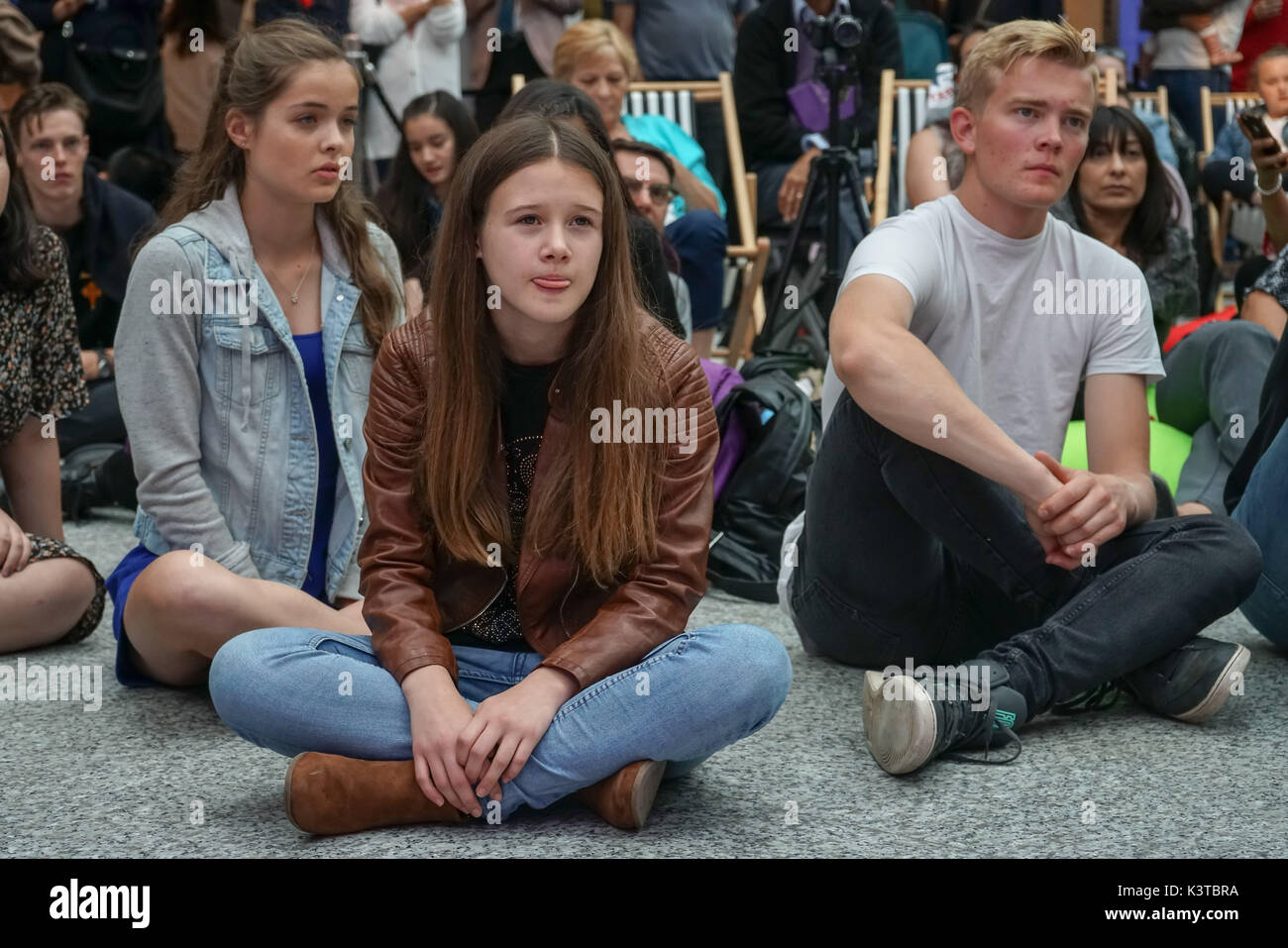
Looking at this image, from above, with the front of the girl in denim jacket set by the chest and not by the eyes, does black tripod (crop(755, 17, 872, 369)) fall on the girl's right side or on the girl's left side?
on the girl's left side

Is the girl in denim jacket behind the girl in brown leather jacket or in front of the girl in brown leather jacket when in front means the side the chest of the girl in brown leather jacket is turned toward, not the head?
behind

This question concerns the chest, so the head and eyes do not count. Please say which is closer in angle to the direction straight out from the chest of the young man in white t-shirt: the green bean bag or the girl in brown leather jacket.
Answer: the girl in brown leather jacket

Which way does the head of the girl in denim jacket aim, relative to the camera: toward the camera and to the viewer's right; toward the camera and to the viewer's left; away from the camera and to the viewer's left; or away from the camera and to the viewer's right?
toward the camera and to the viewer's right

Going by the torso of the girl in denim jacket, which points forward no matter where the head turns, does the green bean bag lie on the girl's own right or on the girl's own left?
on the girl's own left

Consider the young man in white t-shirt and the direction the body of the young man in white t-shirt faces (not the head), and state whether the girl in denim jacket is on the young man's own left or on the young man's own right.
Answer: on the young man's own right

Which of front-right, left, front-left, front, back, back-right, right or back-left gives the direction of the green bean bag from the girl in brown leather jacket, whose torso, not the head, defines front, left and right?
back-left

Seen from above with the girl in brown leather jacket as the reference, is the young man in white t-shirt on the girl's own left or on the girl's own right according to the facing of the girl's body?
on the girl's own left

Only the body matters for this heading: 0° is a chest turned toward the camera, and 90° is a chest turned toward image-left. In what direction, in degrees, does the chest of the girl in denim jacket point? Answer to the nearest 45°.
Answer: approximately 315°

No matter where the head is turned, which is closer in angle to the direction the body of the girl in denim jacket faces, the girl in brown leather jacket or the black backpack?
the girl in brown leather jacket

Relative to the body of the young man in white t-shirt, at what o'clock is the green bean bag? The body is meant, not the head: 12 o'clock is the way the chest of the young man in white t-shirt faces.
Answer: The green bean bag is roughly at 8 o'clock from the young man in white t-shirt.
